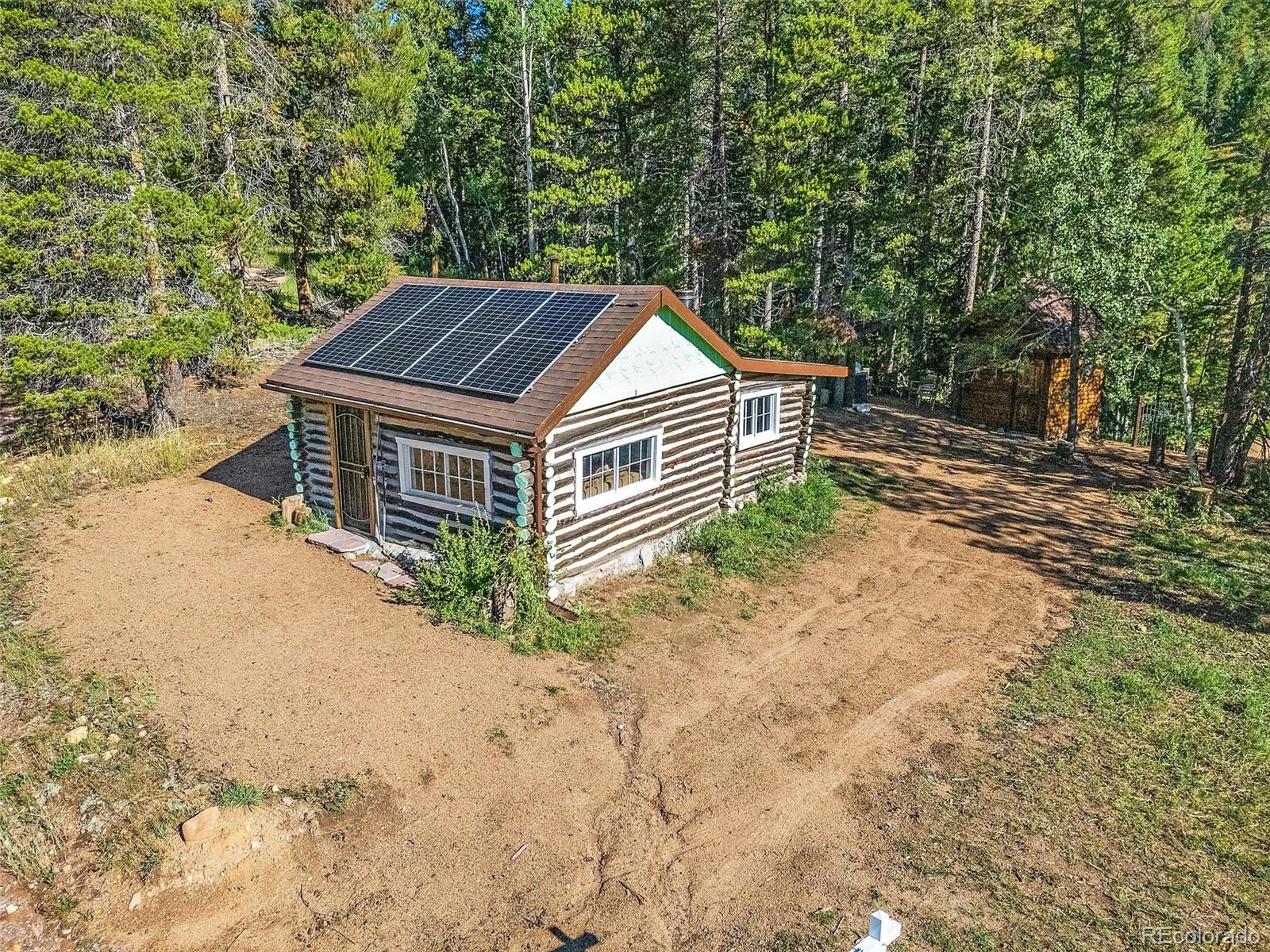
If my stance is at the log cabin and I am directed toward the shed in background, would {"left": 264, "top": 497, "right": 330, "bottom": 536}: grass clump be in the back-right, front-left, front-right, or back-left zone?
back-left

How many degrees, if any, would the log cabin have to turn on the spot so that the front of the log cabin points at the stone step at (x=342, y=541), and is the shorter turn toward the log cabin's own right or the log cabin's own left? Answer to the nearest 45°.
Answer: approximately 45° to the log cabin's own right

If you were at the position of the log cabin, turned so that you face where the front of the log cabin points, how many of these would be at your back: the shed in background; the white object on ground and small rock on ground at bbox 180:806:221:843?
1

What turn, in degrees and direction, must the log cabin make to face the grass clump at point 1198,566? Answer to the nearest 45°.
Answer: approximately 135° to its left

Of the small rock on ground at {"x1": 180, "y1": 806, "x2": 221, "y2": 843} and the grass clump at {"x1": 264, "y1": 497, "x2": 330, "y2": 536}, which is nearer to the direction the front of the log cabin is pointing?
the small rock on ground

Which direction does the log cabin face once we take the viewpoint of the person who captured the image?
facing the viewer and to the left of the viewer

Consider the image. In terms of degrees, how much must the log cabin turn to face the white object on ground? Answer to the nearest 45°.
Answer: approximately 45° to its left

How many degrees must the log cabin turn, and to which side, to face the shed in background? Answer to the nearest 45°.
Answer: approximately 180°
